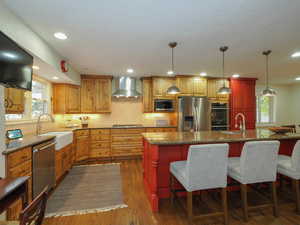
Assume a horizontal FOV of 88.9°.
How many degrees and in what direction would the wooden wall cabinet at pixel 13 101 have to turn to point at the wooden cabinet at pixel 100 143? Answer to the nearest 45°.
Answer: approximately 90° to its left

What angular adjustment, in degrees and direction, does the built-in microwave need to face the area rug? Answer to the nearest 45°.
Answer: approximately 45° to its right

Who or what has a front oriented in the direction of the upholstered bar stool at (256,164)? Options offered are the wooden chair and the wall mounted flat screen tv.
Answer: the wall mounted flat screen tv

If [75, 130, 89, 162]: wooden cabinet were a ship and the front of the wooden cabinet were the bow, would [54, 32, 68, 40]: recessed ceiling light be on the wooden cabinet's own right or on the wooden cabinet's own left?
on the wooden cabinet's own right

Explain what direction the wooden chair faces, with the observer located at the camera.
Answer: facing away from the viewer and to the left of the viewer

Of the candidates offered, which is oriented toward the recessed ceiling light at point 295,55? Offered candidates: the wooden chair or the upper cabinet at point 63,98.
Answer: the upper cabinet

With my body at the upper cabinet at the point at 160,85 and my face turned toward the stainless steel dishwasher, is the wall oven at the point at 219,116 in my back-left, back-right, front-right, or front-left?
back-left

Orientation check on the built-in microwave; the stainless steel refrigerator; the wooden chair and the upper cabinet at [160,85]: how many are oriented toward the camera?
3

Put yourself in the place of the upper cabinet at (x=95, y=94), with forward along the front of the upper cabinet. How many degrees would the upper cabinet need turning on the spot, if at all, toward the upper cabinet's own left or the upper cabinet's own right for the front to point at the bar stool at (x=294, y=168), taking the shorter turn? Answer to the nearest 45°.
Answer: approximately 45° to the upper cabinet's own left

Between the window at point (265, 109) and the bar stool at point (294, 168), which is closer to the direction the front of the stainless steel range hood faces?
the bar stool

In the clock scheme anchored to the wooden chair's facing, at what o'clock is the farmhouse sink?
The farmhouse sink is roughly at 2 o'clock from the wooden chair.

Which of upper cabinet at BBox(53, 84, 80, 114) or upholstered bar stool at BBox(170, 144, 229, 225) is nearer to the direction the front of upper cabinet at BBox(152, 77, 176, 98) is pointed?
the upholstered bar stool

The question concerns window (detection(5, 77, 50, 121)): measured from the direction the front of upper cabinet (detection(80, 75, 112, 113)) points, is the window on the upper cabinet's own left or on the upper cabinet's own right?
on the upper cabinet's own right

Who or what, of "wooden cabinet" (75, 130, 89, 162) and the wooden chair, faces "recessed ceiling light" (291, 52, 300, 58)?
the wooden cabinet

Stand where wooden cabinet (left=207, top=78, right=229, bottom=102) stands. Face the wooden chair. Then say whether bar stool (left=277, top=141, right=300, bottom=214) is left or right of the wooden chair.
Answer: left
